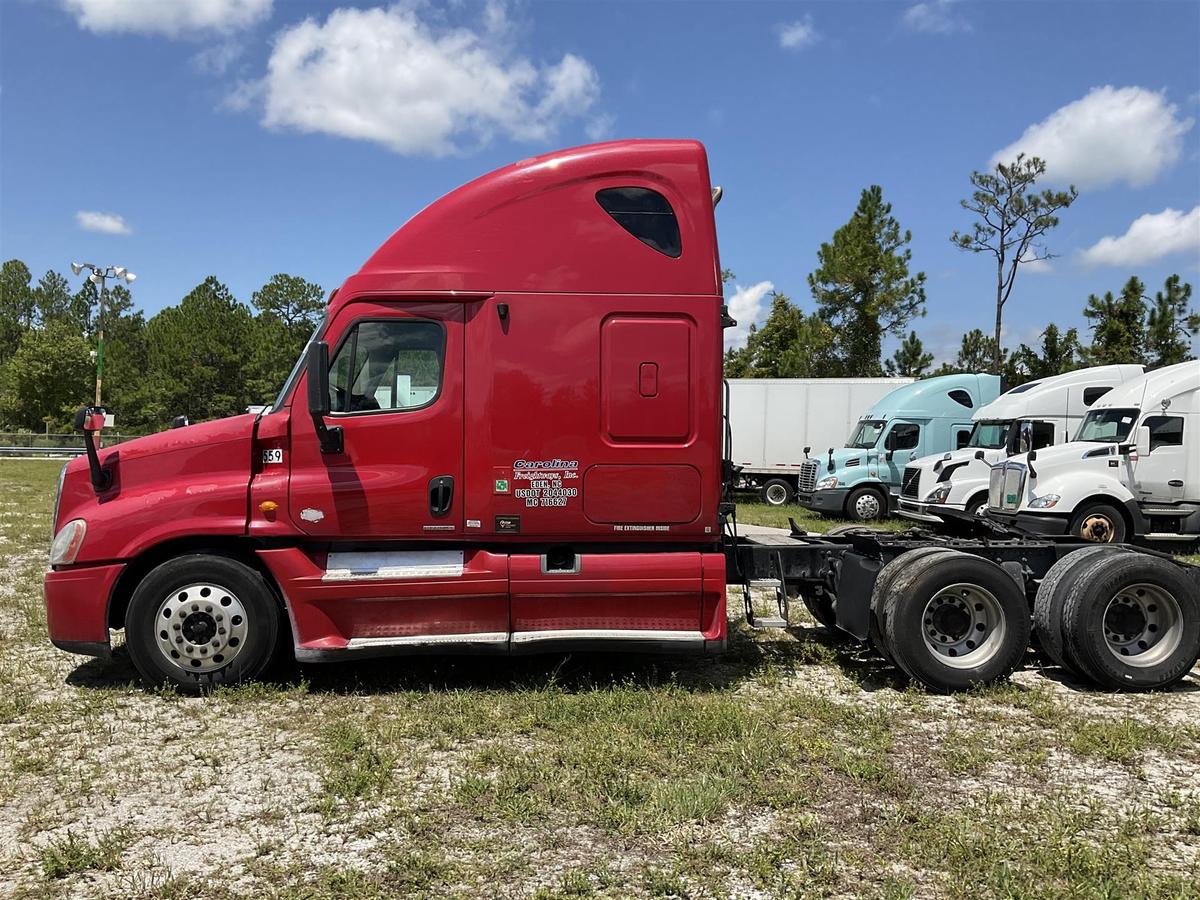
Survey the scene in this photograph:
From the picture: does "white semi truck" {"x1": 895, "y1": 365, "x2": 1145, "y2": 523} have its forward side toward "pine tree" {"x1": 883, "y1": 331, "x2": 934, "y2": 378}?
no

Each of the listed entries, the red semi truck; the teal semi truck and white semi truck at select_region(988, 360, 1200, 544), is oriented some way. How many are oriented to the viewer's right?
0

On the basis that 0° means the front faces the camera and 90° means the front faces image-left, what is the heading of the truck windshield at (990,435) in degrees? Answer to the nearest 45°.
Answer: approximately 45°

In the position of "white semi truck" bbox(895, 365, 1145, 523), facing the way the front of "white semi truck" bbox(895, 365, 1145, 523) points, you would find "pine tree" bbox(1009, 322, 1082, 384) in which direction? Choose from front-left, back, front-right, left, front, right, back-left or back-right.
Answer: back-right

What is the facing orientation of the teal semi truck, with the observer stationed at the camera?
facing the viewer and to the left of the viewer

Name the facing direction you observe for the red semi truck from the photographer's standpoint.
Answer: facing to the left of the viewer

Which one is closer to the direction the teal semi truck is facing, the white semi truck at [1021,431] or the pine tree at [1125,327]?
the white semi truck

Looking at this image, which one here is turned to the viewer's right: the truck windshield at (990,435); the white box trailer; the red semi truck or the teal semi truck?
the white box trailer

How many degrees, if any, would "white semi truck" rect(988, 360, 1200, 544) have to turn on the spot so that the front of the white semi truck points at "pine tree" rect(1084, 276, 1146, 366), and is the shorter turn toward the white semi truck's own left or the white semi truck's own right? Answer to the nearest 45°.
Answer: approximately 135° to the white semi truck's own right

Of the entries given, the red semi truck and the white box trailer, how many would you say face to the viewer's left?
1

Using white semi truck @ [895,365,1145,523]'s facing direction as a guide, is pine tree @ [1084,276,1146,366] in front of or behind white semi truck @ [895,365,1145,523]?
behind

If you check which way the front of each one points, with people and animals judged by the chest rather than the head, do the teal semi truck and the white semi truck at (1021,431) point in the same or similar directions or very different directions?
same or similar directions

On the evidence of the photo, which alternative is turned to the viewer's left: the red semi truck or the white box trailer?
the red semi truck

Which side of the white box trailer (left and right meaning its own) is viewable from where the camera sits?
right

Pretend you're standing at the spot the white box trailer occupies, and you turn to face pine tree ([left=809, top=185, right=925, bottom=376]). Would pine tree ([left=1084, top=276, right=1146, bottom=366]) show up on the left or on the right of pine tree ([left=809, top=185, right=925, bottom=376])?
right

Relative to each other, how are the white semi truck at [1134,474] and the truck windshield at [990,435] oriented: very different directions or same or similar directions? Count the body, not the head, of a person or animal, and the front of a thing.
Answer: same or similar directions
